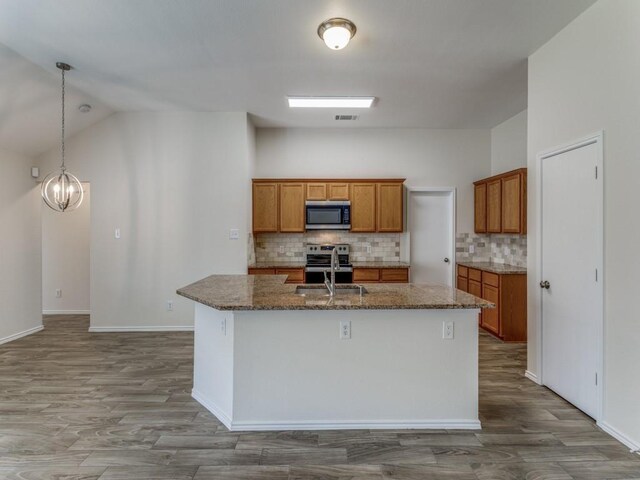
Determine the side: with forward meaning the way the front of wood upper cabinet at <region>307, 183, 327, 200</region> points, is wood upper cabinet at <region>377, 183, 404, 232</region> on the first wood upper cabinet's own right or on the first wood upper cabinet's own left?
on the first wood upper cabinet's own left

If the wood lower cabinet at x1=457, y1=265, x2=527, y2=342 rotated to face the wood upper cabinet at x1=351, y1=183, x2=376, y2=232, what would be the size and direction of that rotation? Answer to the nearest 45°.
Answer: approximately 45° to its right

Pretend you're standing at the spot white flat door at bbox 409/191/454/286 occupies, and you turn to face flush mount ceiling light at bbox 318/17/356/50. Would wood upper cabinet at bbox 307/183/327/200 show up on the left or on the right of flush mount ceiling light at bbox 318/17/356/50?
right

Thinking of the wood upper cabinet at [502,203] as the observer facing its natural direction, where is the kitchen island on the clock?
The kitchen island is roughly at 11 o'clock from the wood upper cabinet.

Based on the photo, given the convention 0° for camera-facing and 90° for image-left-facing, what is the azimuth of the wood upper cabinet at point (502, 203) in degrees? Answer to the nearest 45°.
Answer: approximately 45°

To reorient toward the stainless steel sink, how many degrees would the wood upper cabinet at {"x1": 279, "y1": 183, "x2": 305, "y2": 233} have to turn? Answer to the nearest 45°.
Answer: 0° — it already faces it

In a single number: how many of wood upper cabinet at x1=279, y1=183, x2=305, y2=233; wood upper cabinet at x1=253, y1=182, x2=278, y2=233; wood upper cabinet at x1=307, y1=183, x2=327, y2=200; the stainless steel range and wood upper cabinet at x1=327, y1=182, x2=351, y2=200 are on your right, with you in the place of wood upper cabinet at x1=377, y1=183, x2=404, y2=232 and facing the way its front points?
5

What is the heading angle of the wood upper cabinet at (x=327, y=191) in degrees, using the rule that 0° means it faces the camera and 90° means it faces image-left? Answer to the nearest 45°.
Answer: approximately 0°

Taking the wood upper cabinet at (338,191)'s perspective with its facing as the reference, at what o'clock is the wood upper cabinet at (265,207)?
the wood upper cabinet at (265,207) is roughly at 3 o'clock from the wood upper cabinet at (338,191).

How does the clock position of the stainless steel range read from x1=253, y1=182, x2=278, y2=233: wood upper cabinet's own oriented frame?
The stainless steel range is roughly at 9 o'clock from the wood upper cabinet.
